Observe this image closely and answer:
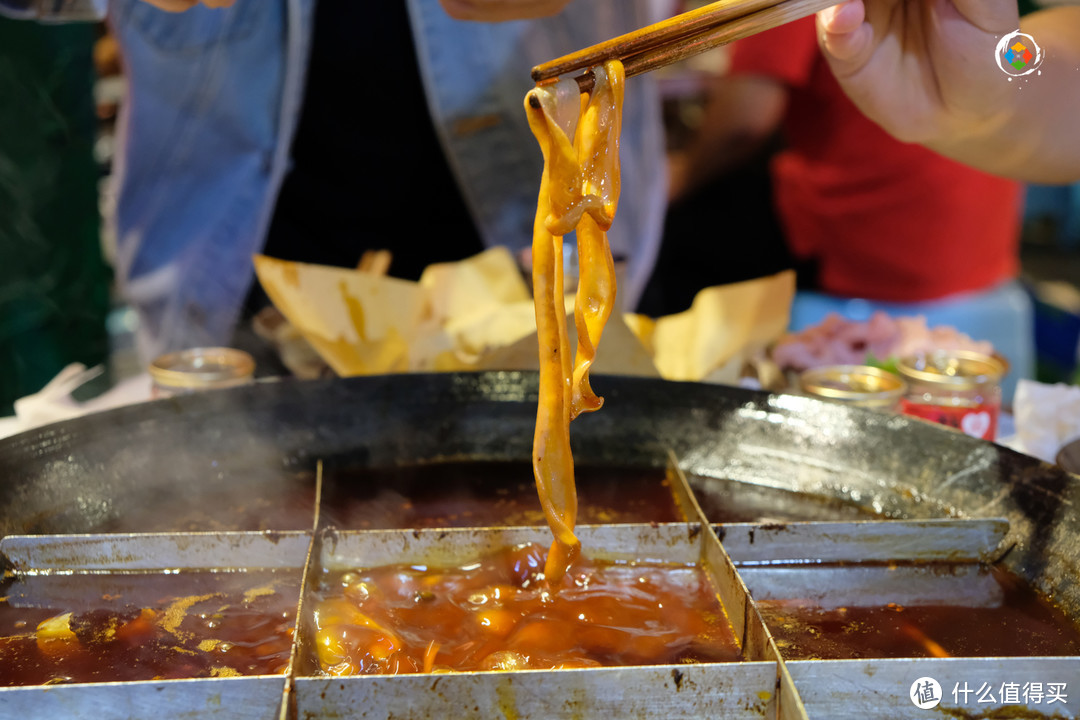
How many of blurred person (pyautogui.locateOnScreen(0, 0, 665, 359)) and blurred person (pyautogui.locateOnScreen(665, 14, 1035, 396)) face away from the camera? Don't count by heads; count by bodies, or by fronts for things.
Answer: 0

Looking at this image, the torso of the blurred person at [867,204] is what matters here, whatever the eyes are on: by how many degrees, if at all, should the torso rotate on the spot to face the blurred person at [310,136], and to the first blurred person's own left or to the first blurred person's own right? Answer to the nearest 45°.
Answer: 0° — they already face them

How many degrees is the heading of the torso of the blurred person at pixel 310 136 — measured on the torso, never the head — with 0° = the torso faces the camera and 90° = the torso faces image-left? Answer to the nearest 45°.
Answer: approximately 0°

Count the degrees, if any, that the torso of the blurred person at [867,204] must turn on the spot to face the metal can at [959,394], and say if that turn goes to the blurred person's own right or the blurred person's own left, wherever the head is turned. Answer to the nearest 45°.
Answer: approximately 45° to the blurred person's own left

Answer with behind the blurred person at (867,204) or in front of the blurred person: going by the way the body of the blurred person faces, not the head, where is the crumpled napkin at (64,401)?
in front
